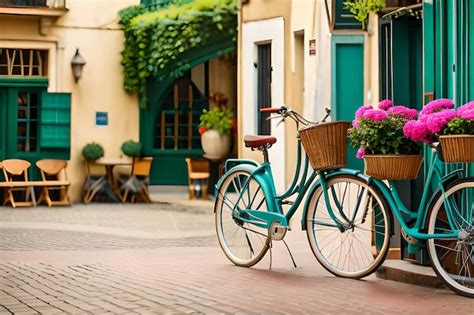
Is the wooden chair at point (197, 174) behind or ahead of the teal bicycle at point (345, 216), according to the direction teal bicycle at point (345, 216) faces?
behind

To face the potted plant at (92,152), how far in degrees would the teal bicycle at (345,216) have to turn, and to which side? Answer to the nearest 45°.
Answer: approximately 180°

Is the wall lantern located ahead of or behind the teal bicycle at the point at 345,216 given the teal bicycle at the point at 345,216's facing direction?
behind

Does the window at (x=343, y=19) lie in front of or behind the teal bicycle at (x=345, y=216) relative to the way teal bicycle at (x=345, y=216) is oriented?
behind

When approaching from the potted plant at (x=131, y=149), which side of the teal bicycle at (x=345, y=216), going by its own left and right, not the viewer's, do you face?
back

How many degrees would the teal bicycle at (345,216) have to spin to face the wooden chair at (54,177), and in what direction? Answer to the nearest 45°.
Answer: approximately 180°

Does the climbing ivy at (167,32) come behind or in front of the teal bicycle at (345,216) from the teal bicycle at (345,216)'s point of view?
behind

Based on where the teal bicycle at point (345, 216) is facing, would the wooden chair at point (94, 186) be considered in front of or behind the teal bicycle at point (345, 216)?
behind
